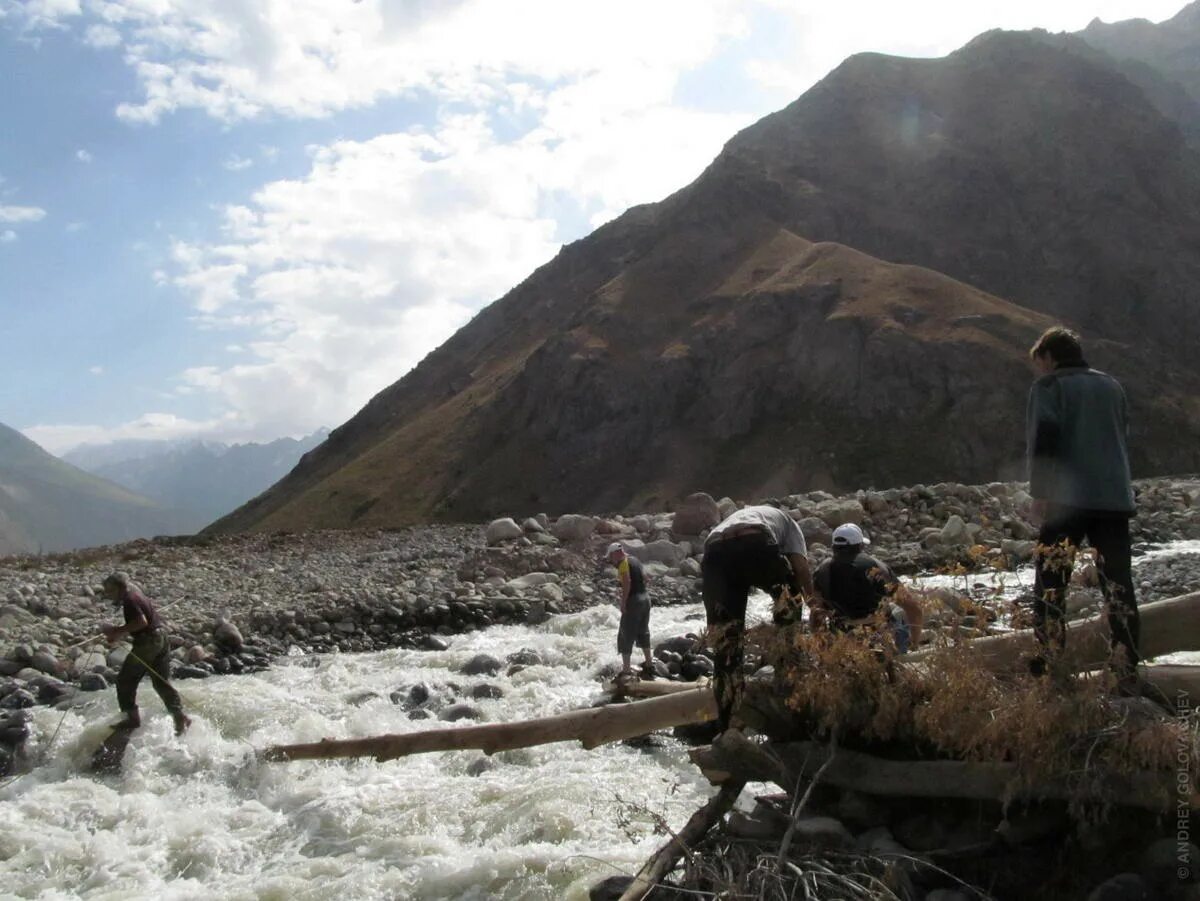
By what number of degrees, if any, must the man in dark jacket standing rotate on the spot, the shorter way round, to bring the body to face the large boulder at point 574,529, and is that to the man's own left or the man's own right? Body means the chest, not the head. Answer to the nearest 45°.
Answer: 0° — they already face it

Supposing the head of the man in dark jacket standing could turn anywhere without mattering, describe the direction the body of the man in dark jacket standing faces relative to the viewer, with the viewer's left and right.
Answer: facing away from the viewer and to the left of the viewer

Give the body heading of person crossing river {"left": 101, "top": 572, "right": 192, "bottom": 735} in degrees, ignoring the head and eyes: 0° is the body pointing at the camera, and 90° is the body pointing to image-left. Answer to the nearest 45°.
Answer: approximately 90°

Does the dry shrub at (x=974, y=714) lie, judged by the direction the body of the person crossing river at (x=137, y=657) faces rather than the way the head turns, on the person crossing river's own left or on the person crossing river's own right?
on the person crossing river's own left

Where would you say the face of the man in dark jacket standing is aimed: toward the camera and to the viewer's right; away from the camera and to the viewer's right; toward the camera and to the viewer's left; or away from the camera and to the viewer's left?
away from the camera and to the viewer's left

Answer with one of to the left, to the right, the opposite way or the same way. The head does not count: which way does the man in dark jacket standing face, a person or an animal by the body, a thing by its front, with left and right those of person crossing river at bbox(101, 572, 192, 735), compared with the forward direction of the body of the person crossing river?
to the right

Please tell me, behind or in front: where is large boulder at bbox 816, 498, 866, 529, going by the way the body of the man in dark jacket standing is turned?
in front
